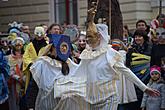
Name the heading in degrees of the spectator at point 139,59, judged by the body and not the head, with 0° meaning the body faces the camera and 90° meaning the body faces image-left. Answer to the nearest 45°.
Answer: approximately 45°

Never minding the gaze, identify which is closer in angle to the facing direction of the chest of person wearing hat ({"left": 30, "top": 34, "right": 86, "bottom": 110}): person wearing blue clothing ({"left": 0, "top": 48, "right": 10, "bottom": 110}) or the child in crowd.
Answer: the child in crowd

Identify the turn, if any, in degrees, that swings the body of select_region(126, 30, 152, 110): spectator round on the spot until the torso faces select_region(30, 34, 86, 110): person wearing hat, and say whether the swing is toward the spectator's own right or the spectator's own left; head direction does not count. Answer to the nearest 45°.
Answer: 0° — they already face them

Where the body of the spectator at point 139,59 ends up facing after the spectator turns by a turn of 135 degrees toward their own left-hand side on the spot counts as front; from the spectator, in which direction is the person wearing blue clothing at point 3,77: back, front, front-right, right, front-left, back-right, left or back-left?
back

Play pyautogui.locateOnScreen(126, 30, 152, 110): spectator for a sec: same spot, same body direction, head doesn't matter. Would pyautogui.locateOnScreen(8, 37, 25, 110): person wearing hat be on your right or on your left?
on your right
